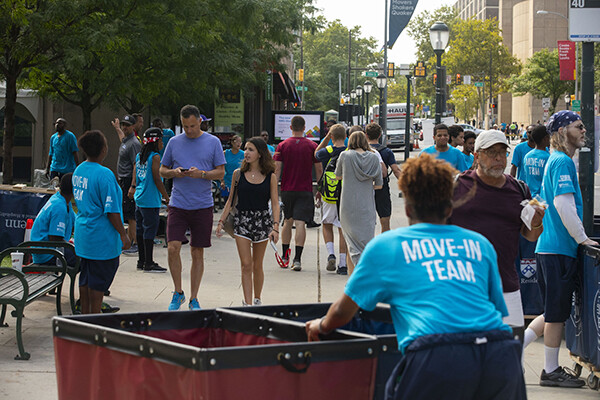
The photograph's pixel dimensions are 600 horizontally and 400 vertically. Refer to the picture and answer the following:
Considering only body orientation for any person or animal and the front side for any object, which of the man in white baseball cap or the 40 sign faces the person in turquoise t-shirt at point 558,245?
the 40 sign

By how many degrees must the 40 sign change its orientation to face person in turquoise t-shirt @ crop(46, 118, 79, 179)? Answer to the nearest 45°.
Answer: approximately 135° to its right

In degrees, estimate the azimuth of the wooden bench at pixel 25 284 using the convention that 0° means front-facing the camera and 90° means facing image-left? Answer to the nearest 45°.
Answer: approximately 315°

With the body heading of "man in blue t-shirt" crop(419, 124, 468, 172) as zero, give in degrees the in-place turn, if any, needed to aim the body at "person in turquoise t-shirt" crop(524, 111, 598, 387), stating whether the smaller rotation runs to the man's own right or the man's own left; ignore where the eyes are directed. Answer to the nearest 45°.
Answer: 0° — they already face them

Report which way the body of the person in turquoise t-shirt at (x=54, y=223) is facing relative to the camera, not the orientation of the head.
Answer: to the viewer's right

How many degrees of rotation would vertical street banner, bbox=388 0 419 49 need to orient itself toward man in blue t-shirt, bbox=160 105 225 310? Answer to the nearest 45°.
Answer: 0° — it already faces them

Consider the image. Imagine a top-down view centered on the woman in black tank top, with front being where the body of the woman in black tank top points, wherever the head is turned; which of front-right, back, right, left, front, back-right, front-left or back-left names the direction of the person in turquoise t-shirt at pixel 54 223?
right

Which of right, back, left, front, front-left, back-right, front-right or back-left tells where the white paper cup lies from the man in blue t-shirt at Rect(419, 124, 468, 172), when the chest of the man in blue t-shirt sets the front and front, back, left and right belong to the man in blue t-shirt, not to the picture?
front-right

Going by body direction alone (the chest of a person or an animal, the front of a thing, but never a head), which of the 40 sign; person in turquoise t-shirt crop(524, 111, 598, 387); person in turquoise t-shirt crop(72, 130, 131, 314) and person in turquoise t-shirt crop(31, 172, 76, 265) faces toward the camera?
the 40 sign
